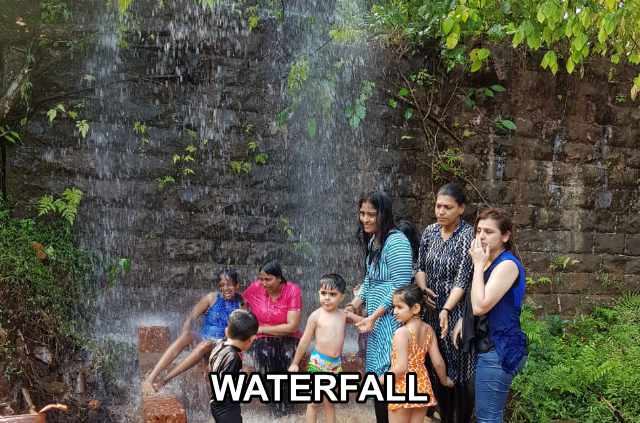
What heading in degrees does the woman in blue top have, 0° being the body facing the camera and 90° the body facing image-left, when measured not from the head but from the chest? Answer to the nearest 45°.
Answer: approximately 90°

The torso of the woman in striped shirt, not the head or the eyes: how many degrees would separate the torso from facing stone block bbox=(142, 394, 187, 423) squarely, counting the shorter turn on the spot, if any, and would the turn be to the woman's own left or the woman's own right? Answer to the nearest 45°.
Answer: approximately 45° to the woman's own right

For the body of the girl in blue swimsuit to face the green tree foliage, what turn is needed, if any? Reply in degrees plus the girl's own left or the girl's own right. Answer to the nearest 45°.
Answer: approximately 180°

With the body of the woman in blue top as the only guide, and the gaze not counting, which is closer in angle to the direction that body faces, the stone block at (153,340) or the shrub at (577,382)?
the stone block

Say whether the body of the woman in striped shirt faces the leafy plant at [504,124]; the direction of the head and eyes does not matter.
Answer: no

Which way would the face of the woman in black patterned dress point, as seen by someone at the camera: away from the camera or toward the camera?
toward the camera

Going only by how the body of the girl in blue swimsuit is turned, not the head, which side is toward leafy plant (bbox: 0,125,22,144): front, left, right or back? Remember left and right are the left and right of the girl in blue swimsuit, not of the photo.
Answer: right

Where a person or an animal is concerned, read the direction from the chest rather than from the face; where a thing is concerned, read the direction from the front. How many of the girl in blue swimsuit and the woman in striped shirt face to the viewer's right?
0

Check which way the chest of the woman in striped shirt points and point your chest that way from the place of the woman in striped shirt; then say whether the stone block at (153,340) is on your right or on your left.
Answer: on your right

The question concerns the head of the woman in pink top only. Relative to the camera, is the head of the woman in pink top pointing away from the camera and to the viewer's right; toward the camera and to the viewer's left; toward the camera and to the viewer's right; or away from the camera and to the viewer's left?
toward the camera and to the viewer's left

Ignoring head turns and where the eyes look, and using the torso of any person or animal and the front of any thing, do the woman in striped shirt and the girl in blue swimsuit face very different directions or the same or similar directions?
same or similar directions

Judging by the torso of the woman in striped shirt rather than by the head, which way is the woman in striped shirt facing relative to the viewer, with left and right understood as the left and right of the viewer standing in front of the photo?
facing the viewer and to the left of the viewer

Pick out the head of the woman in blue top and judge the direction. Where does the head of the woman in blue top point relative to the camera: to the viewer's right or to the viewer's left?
to the viewer's left

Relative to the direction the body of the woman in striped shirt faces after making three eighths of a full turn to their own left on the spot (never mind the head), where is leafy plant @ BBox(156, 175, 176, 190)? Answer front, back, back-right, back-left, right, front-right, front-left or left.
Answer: back-left

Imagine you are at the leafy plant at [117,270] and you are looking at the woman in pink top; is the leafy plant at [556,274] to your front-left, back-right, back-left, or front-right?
front-left
